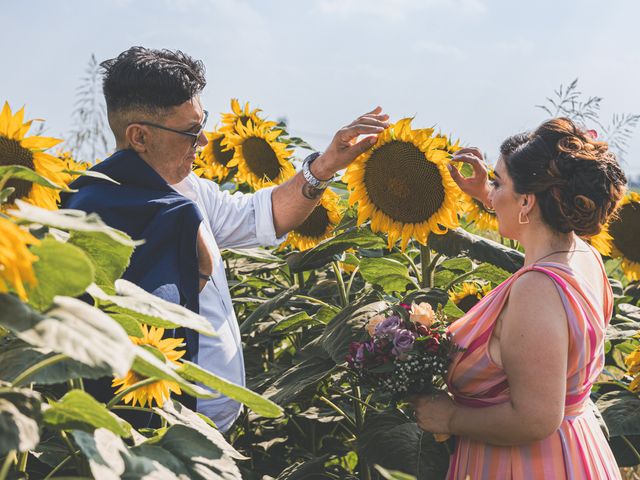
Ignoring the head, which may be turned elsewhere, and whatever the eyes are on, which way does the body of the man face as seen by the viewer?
to the viewer's right

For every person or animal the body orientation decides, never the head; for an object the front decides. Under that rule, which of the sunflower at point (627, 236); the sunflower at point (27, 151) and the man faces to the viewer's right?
the man

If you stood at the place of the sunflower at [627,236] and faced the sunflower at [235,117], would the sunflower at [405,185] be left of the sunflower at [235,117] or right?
left

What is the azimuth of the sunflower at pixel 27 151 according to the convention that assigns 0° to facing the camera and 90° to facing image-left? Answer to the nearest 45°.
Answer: approximately 0°

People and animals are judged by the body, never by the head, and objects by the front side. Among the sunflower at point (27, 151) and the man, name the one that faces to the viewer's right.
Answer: the man

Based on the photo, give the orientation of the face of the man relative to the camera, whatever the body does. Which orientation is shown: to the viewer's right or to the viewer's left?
to the viewer's right

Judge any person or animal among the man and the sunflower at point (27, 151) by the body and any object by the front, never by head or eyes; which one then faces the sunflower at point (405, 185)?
the man

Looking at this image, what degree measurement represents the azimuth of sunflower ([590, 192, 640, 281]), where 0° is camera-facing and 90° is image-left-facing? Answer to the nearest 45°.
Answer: approximately 0°

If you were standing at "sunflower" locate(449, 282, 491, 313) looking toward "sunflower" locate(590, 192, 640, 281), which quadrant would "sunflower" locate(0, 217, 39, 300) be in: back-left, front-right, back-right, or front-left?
back-right
